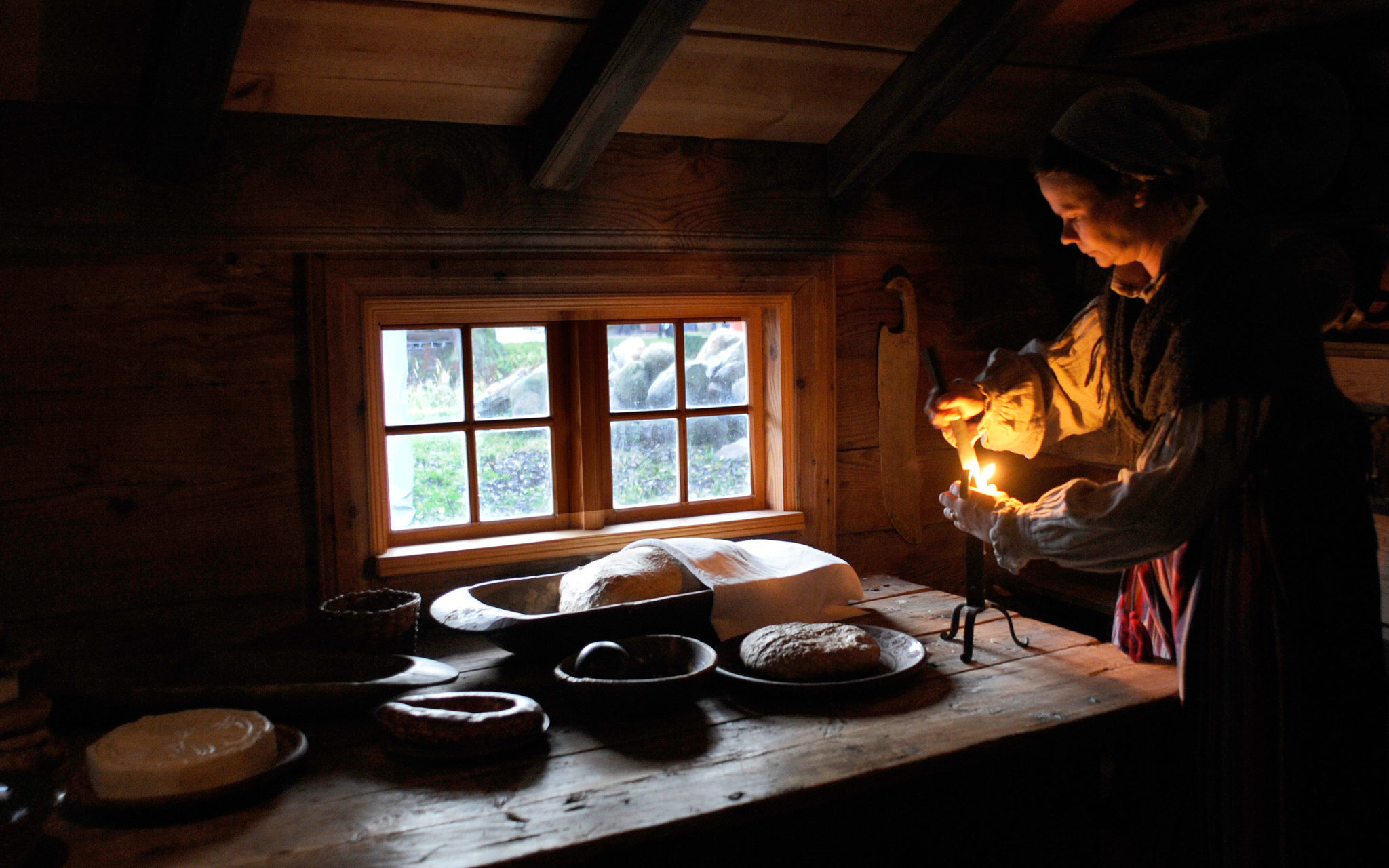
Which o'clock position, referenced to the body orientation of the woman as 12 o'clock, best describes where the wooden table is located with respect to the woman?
The wooden table is roughly at 11 o'clock from the woman.

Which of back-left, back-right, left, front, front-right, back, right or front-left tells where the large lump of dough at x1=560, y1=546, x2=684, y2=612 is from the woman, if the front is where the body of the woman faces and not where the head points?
front

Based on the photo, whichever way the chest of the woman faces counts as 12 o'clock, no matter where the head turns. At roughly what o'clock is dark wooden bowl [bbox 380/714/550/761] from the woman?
The dark wooden bowl is roughly at 11 o'clock from the woman.

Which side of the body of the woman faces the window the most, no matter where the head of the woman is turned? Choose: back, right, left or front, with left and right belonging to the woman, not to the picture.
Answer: front

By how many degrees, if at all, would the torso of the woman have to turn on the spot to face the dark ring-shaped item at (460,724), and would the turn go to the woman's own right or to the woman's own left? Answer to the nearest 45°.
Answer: approximately 45° to the woman's own left

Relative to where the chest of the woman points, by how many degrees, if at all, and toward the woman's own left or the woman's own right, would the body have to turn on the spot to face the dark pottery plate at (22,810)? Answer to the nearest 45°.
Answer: approximately 45° to the woman's own left

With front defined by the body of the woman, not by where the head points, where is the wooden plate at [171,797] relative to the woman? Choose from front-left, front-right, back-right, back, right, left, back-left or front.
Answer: front-left

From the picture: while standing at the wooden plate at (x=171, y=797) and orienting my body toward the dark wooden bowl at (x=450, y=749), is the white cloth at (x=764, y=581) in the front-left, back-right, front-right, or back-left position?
front-left

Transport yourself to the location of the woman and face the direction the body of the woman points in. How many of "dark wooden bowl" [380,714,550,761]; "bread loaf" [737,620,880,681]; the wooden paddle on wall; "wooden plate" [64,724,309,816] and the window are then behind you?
0

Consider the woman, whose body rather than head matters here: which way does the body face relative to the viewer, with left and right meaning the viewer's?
facing to the left of the viewer

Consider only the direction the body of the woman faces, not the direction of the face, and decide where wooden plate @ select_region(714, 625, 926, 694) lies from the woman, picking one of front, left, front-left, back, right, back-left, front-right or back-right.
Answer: front

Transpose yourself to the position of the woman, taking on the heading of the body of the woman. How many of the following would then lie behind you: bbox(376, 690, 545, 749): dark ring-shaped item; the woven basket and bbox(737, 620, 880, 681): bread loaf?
0
